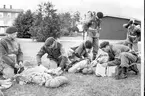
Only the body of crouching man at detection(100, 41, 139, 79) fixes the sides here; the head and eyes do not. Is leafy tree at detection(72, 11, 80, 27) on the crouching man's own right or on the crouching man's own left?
on the crouching man's own right

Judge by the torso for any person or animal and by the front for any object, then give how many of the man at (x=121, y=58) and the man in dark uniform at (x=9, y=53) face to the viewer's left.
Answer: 1

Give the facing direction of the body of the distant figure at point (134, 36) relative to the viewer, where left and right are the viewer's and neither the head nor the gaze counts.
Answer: facing the viewer and to the left of the viewer

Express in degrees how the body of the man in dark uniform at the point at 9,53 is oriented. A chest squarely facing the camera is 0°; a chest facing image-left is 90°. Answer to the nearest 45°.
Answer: approximately 315°

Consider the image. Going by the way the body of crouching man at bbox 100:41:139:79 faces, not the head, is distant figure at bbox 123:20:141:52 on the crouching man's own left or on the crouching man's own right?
on the crouching man's own right

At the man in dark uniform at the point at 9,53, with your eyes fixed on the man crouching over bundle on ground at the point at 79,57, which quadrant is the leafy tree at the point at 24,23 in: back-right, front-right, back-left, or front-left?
front-left

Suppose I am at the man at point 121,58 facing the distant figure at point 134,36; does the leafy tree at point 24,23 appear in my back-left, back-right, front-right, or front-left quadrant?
front-left

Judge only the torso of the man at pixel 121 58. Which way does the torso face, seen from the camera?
to the viewer's left

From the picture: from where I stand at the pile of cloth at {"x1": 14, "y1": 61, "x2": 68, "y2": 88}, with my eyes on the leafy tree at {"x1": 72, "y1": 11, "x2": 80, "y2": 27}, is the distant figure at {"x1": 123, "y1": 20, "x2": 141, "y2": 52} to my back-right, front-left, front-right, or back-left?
front-right

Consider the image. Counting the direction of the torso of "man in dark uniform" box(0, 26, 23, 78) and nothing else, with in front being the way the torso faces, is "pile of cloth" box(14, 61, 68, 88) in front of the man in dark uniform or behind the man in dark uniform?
in front
